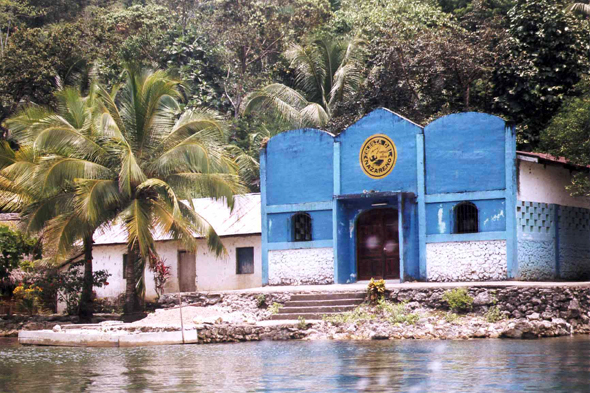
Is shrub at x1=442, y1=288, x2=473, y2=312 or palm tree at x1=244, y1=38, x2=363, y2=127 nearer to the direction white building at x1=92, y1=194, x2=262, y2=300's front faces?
the shrub

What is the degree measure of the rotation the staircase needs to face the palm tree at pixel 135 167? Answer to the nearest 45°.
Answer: approximately 90° to its right

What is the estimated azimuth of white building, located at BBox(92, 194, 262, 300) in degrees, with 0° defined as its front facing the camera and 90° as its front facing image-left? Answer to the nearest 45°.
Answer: approximately 0°

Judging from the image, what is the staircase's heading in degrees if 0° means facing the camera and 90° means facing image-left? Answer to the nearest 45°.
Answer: approximately 0°

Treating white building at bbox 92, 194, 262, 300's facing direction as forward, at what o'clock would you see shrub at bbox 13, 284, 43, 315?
The shrub is roughly at 3 o'clock from the white building.

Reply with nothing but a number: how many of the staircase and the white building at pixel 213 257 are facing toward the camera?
2

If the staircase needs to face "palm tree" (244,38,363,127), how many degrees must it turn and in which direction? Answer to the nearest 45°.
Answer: approximately 180°

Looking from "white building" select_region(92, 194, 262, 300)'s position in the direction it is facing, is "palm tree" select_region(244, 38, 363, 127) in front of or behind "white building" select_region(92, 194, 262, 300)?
behind

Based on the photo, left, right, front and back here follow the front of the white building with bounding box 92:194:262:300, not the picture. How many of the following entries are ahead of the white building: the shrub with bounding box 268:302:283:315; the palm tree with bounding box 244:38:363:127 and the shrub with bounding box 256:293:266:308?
2

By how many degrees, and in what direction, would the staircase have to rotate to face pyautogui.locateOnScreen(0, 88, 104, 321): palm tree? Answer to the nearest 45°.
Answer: approximately 90° to its right
